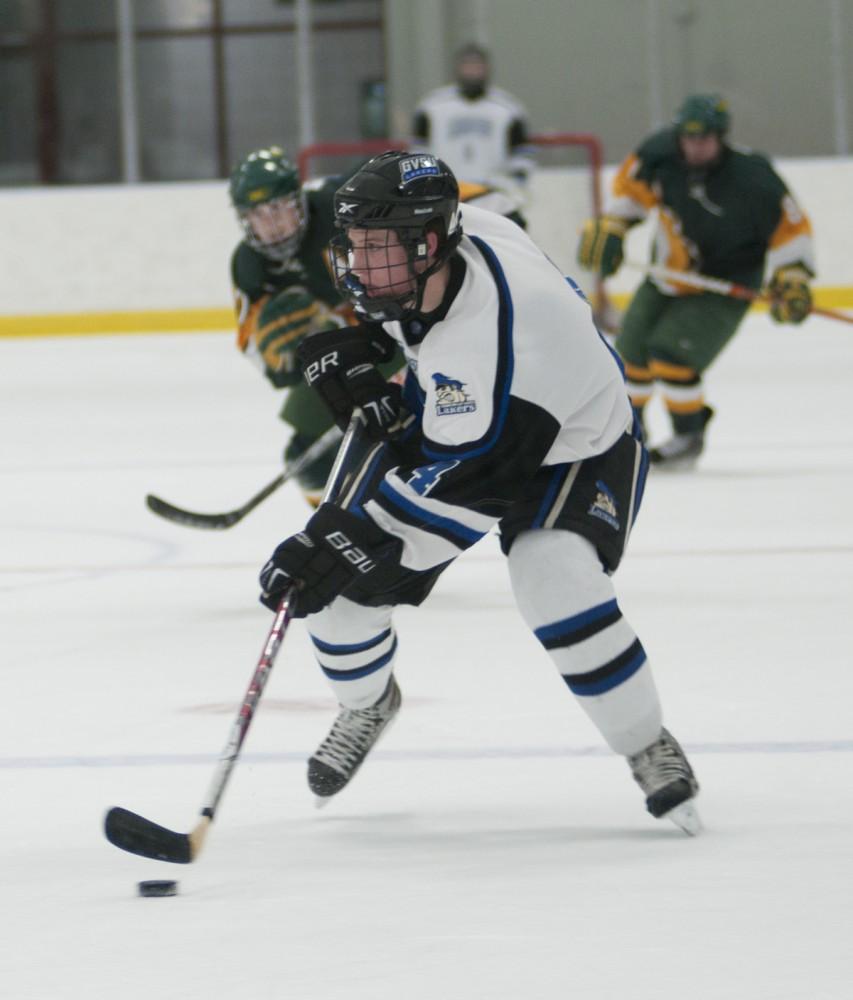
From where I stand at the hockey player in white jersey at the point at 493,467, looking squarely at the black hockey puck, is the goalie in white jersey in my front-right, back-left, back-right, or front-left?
back-right

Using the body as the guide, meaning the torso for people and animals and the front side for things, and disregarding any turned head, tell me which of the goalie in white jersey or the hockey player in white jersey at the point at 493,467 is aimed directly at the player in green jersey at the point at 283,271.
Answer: the goalie in white jersey

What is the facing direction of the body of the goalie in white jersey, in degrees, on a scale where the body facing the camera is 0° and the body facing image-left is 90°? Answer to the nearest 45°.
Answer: approximately 0°

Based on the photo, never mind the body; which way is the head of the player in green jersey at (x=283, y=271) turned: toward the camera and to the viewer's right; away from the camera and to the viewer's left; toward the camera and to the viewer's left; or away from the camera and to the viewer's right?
toward the camera and to the viewer's right

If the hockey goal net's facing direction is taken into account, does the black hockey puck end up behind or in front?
in front

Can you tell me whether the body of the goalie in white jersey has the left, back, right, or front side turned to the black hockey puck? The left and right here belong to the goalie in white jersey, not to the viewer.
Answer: front

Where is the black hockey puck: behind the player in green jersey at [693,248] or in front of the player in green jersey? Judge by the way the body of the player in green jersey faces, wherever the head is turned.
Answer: in front

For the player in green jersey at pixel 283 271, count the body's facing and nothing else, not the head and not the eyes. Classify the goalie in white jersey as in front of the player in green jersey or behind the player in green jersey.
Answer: behind

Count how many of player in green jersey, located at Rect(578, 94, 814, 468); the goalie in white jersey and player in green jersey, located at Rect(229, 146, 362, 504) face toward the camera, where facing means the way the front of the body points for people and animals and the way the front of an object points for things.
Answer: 3

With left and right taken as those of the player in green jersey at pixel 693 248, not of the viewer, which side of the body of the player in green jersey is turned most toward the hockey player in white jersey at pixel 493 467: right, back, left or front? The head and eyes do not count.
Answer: front
